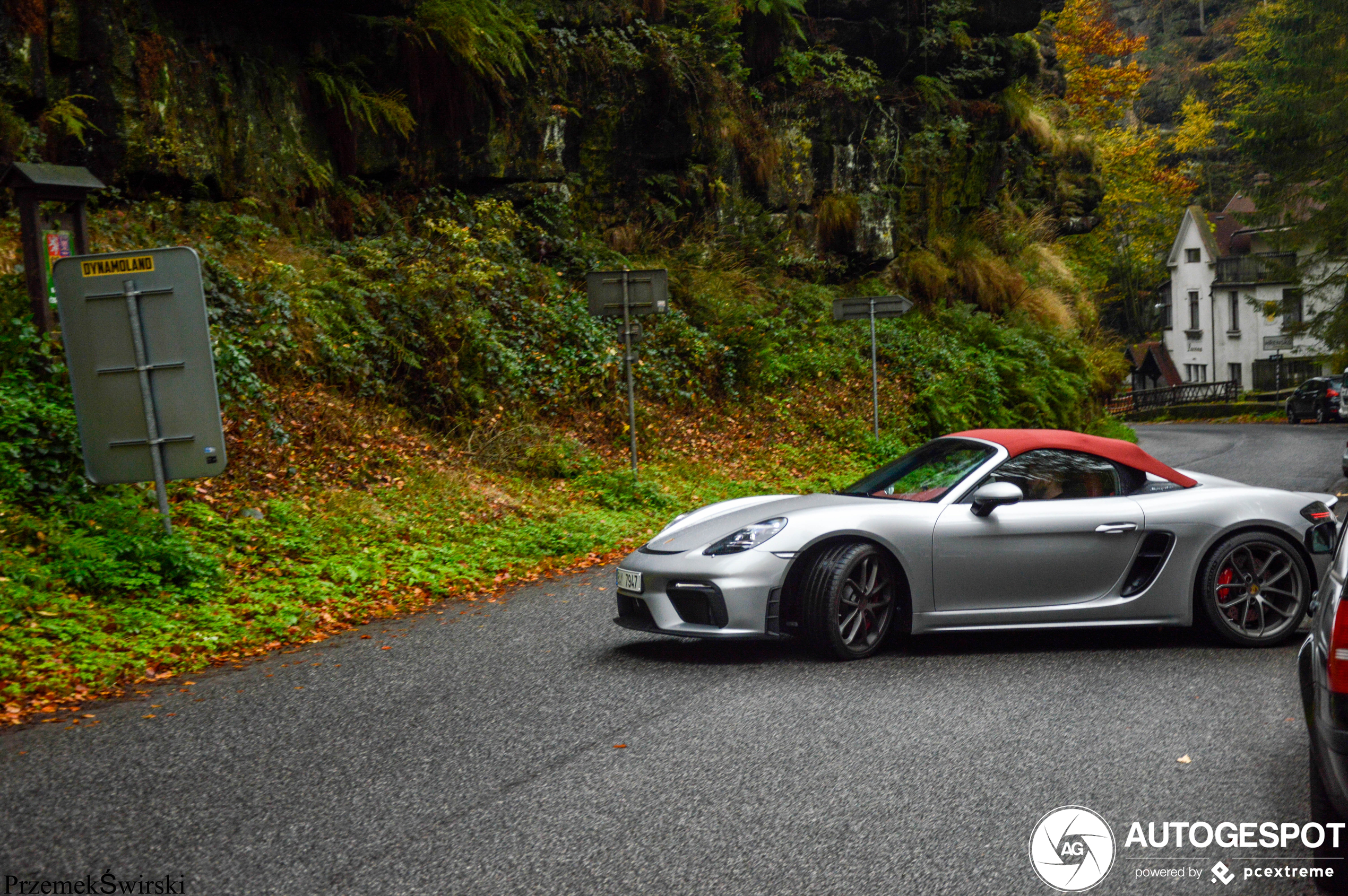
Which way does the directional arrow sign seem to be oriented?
away from the camera

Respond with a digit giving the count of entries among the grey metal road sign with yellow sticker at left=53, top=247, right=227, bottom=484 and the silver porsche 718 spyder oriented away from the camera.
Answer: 1

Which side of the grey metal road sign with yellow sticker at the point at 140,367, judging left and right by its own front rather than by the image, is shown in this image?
back

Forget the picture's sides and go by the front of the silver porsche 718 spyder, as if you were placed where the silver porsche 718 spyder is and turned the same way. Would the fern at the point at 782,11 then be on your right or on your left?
on your right

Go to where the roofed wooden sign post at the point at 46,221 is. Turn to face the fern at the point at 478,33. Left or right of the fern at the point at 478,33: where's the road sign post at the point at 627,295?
right

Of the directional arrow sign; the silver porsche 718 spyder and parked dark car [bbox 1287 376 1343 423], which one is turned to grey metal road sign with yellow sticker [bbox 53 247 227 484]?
the silver porsche 718 spyder

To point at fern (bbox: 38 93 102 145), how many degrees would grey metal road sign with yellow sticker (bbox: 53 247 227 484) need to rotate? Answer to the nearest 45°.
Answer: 0° — it already faces it

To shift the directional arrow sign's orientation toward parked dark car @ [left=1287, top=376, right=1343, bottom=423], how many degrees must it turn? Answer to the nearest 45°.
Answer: approximately 45° to its right

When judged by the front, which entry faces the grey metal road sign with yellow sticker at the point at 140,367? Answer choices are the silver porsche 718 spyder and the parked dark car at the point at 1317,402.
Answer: the silver porsche 718 spyder

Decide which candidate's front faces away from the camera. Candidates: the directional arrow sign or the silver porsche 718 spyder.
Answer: the directional arrow sign

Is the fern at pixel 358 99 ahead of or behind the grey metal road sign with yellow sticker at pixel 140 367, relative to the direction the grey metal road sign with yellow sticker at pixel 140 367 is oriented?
ahead

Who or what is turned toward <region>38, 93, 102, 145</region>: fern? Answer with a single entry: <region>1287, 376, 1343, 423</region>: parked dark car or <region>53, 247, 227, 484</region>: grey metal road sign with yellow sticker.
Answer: the grey metal road sign with yellow sticker

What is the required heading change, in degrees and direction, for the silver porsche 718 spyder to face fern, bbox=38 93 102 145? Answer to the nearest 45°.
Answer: approximately 45° to its right

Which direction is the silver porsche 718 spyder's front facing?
to the viewer's left

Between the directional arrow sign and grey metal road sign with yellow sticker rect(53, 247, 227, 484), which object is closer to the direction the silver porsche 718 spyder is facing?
the grey metal road sign with yellow sticker

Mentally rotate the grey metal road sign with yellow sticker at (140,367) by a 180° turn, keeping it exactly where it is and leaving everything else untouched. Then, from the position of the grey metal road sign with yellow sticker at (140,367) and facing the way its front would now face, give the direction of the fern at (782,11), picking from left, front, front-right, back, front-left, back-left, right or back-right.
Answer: back-left
